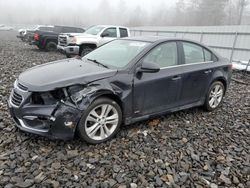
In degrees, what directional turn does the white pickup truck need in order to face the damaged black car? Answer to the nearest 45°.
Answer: approximately 45° to its left

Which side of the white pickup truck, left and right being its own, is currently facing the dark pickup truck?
right

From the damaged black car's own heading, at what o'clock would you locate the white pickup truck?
The white pickup truck is roughly at 4 o'clock from the damaged black car.

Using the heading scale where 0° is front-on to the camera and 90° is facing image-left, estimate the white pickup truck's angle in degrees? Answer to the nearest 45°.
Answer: approximately 45°

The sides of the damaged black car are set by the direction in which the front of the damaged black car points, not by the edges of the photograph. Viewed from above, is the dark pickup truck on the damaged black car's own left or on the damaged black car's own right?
on the damaged black car's own right
